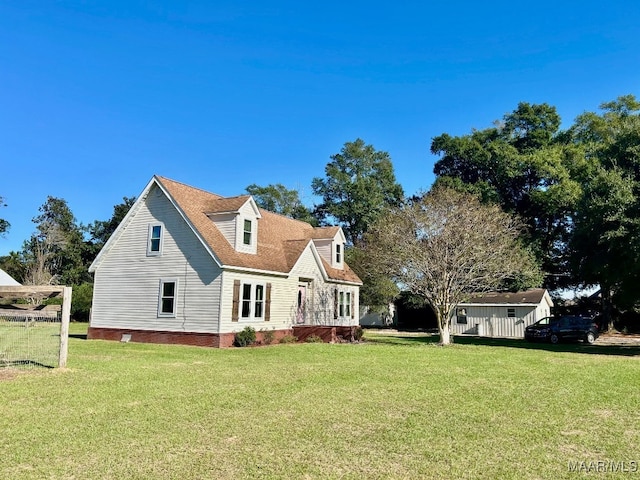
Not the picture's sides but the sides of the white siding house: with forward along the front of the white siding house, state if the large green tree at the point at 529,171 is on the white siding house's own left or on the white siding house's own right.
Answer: on the white siding house's own left

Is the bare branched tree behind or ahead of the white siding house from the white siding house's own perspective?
ahead

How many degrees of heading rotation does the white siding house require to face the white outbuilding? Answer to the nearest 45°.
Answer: approximately 90° to its left

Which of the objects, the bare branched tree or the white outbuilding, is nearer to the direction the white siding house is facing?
the bare branched tree

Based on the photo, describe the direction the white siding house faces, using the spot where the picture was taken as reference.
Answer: facing the viewer and to the right of the viewer
